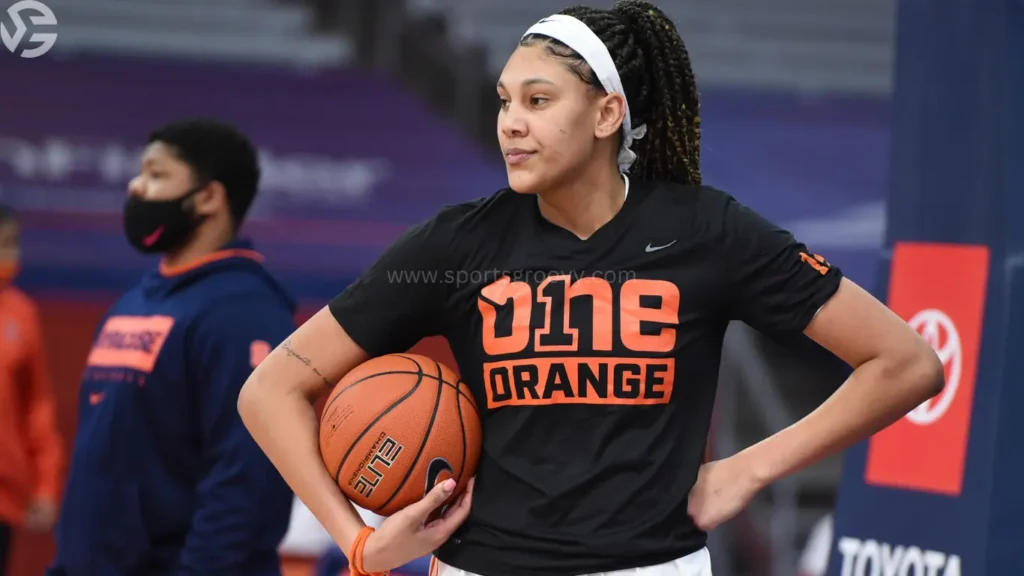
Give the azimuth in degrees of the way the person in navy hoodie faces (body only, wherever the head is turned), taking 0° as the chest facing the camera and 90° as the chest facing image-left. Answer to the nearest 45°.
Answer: approximately 45°

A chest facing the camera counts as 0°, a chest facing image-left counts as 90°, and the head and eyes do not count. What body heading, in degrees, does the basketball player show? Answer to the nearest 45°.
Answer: approximately 0°

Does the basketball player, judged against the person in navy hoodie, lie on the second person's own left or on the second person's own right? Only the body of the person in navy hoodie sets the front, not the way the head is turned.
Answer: on the second person's own left

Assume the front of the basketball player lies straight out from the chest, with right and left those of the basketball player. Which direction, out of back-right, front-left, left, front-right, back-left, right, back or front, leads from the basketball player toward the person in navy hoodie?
back-right

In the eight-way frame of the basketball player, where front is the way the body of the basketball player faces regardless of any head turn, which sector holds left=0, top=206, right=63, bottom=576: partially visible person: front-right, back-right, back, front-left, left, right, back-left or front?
back-right
